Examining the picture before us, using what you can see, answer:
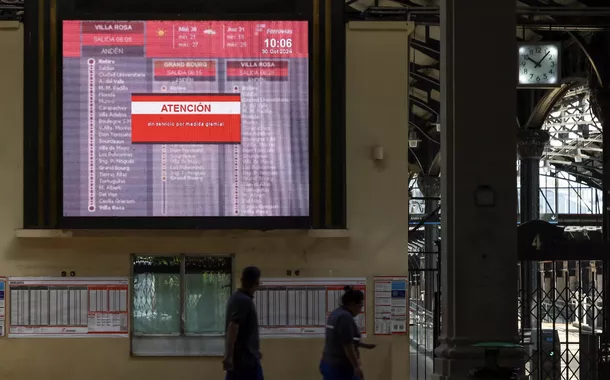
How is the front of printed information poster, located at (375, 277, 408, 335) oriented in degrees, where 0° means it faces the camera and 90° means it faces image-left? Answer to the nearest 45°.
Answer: approximately 0°

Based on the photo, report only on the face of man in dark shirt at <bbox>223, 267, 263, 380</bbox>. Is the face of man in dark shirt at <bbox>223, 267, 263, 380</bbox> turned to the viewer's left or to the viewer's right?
to the viewer's right

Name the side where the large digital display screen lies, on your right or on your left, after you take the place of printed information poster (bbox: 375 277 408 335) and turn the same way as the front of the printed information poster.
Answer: on your right

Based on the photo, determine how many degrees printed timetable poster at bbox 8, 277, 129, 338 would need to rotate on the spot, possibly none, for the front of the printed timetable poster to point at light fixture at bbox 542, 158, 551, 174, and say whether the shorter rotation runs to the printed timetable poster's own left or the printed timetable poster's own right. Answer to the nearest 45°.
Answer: approximately 135° to the printed timetable poster's own left

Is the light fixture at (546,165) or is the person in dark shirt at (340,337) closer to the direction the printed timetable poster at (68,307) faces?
the person in dark shirt

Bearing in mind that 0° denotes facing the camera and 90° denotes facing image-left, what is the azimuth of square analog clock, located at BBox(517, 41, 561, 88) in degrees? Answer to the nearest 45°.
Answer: approximately 0°
